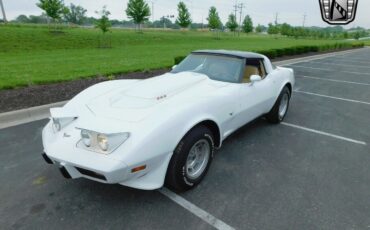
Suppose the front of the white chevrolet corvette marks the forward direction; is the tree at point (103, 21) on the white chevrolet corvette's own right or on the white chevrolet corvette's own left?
on the white chevrolet corvette's own right

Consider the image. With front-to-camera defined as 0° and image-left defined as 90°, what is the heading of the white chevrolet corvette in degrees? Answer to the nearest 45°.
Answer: approximately 45°

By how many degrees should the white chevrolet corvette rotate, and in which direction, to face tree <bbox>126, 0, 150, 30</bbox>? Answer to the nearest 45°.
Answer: approximately 135° to its right

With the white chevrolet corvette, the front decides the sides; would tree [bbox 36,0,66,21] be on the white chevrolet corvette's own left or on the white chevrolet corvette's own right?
on the white chevrolet corvette's own right

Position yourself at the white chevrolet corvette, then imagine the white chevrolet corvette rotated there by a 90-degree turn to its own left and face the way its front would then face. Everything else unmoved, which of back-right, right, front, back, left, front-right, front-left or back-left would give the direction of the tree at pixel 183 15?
back-left

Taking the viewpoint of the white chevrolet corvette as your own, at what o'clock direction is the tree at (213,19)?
The tree is roughly at 5 o'clock from the white chevrolet corvette.

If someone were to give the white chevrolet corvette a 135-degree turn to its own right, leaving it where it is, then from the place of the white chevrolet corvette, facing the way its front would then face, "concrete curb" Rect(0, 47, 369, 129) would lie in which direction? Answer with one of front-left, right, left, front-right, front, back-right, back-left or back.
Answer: front-left
